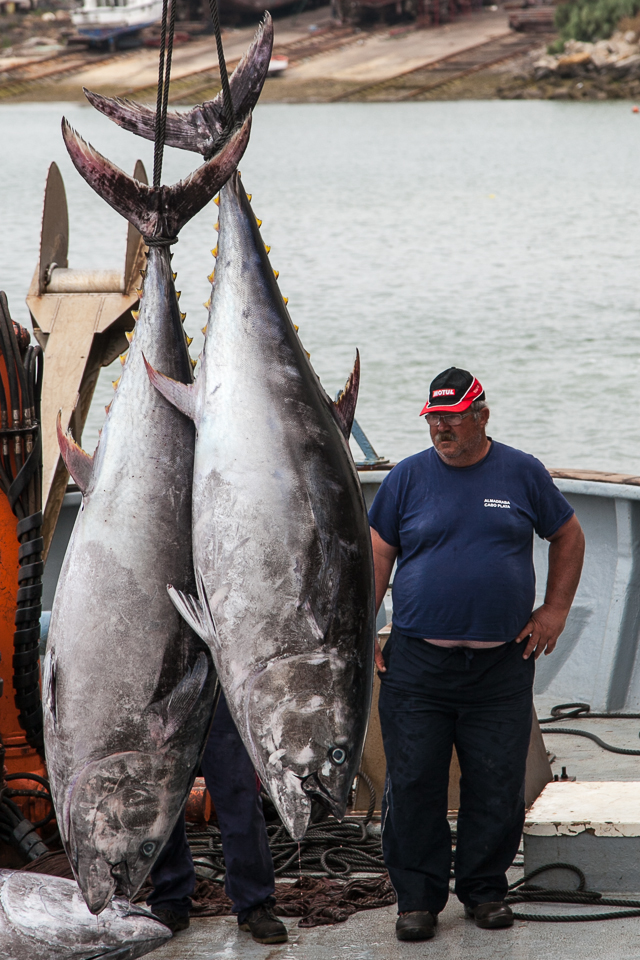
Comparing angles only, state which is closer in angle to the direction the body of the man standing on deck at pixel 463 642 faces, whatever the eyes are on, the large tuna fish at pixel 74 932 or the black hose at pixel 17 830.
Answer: the large tuna fish

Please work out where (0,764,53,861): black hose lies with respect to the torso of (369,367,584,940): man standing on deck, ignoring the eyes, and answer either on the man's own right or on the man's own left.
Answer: on the man's own right

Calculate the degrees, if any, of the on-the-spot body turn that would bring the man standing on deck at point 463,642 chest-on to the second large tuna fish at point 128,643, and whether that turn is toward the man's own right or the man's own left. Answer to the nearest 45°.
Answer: approximately 45° to the man's own right

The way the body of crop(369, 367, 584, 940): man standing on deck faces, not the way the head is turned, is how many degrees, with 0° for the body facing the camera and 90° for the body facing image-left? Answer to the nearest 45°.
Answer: approximately 0°

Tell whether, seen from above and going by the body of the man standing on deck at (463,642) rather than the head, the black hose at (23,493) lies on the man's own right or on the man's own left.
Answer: on the man's own right
